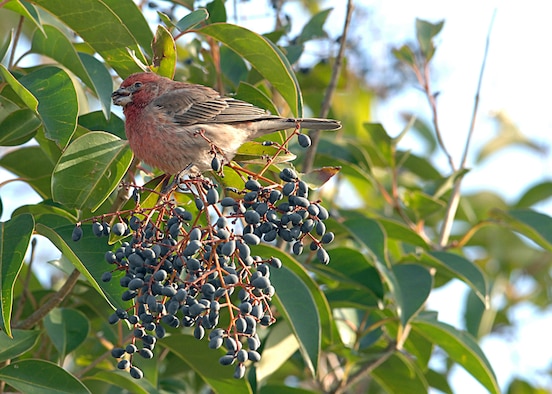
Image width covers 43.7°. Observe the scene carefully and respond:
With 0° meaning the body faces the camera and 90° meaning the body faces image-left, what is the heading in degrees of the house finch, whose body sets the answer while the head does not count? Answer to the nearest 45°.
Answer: approximately 90°
